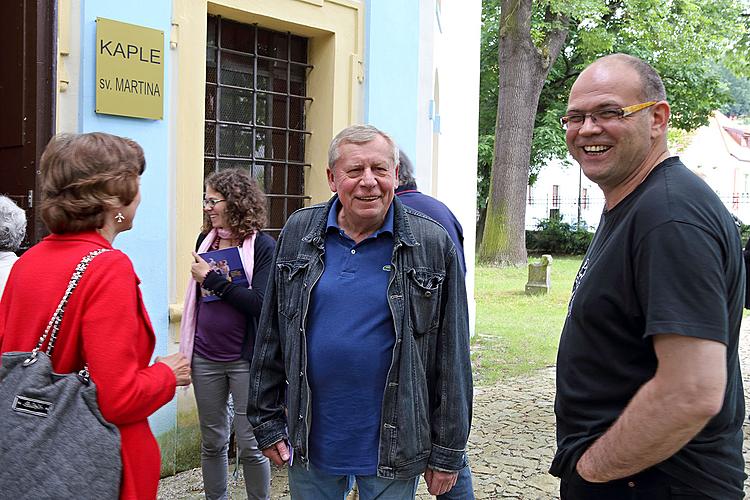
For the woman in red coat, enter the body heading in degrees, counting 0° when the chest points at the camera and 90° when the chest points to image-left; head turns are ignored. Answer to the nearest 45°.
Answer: approximately 225°

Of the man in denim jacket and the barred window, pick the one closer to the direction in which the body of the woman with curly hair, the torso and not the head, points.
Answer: the man in denim jacket

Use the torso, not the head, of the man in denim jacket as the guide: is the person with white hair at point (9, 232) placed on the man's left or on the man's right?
on the man's right

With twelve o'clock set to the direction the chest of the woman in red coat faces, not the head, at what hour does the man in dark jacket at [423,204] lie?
The man in dark jacket is roughly at 12 o'clock from the woman in red coat.

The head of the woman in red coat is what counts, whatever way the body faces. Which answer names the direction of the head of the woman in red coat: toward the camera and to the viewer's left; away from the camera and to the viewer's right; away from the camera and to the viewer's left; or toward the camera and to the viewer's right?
away from the camera and to the viewer's right

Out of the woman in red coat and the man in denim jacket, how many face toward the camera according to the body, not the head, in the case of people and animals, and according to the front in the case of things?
1
